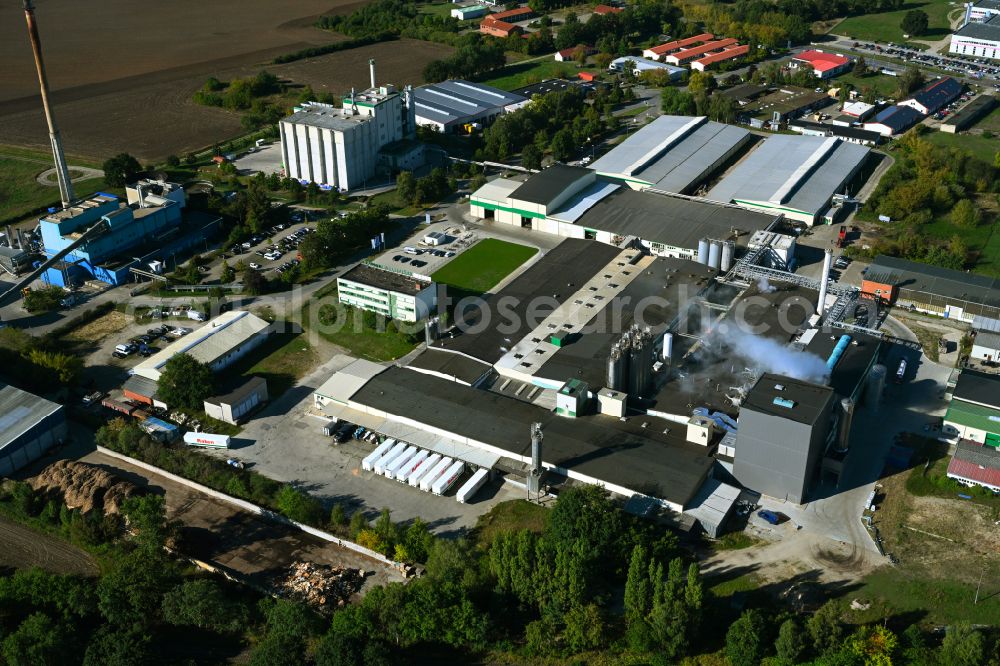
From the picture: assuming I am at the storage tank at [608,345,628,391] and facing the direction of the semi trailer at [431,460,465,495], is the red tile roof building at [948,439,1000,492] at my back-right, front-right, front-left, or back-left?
back-left

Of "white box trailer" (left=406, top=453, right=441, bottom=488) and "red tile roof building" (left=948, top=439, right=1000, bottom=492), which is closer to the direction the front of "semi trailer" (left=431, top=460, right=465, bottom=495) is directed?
the white box trailer

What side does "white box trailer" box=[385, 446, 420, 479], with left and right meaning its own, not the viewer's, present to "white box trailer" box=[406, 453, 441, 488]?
left

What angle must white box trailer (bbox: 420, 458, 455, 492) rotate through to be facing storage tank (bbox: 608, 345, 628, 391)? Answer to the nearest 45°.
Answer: approximately 180°

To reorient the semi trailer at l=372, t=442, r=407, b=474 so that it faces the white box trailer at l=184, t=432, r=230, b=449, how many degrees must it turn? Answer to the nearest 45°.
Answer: approximately 45° to its right

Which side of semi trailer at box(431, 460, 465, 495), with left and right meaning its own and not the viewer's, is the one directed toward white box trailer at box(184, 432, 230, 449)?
right

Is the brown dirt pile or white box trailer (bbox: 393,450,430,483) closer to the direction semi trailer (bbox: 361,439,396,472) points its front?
the brown dirt pile

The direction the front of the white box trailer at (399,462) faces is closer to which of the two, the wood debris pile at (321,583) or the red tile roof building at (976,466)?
the wood debris pile

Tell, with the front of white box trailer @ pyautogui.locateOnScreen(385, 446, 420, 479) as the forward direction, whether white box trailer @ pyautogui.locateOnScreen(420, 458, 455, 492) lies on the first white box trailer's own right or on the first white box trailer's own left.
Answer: on the first white box trailer's own left
